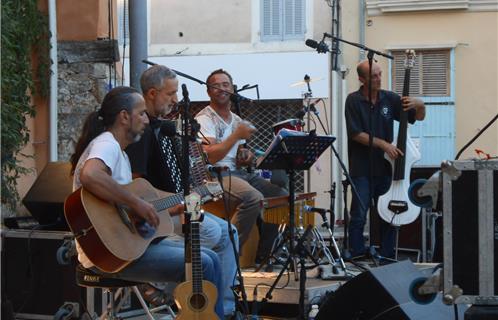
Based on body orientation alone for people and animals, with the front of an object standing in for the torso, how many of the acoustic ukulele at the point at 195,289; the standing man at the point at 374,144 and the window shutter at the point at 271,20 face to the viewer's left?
0

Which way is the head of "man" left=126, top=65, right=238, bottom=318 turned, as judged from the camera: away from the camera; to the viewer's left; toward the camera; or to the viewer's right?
to the viewer's right

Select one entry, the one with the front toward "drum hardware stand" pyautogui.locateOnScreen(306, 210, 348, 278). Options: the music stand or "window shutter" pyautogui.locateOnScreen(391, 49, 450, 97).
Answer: the window shutter

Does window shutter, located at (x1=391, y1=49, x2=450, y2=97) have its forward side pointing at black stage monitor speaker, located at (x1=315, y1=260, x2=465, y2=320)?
yes

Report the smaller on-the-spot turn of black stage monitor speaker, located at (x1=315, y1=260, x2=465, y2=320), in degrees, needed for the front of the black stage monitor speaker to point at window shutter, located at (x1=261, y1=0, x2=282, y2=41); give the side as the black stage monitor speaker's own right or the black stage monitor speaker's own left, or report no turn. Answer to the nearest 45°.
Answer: approximately 45° to the black stage monitor speaker's own right

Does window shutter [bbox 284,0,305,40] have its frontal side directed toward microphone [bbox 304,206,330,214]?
yes

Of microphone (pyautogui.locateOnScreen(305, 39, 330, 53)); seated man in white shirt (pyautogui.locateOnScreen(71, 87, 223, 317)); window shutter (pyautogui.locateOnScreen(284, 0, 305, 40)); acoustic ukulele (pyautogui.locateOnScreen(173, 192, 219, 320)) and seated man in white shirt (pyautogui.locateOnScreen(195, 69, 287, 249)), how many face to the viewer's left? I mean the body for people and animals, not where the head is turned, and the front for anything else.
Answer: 1

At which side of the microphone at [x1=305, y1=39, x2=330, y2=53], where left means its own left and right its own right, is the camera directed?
left

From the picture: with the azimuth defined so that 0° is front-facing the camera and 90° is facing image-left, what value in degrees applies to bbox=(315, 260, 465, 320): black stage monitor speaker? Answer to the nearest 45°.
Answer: approximately 135°

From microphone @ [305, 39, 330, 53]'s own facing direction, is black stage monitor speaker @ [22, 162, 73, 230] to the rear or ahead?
ahead

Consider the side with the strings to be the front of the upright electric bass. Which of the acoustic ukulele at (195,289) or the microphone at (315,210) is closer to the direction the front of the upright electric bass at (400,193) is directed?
the acoustic ukulele

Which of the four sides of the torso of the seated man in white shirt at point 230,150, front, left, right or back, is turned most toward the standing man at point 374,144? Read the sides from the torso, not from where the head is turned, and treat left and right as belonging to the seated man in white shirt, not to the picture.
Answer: left

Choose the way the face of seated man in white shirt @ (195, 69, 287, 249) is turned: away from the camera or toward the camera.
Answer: toward the camera

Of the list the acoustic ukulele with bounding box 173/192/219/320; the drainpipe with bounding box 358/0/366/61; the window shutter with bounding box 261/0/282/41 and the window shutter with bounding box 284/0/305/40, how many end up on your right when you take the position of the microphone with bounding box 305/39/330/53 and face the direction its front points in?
3

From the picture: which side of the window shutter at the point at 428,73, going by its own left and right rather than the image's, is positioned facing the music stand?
front

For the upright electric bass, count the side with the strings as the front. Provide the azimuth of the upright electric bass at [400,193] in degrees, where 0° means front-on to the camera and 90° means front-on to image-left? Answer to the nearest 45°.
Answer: approximately 0°
